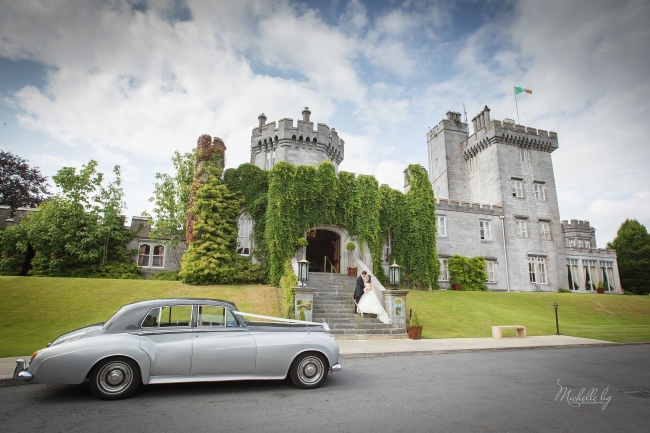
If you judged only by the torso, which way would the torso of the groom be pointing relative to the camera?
to the viewer's right

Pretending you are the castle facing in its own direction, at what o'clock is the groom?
The groom is roughly at 1 o'clock from the castle.

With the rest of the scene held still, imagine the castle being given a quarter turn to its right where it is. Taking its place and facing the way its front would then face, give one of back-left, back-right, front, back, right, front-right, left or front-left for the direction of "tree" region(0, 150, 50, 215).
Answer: front

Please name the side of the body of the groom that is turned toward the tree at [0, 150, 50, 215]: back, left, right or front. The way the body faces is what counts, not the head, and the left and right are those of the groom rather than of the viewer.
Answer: back

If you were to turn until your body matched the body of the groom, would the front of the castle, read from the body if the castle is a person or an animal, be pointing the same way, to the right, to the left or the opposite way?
to the right

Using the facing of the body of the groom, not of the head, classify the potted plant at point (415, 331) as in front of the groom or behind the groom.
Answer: in front

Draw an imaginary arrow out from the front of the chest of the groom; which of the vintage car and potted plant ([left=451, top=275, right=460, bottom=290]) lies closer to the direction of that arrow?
the potted plant
